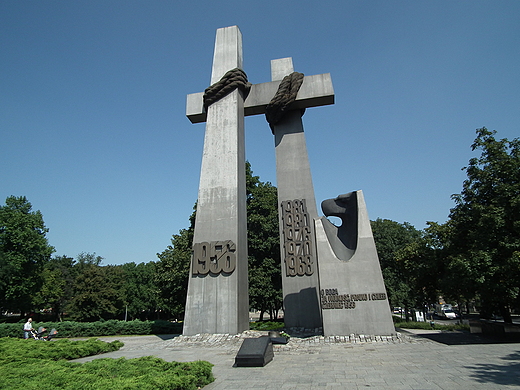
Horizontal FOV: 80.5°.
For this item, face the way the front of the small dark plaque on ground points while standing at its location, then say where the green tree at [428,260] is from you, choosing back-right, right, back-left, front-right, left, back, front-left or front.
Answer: back-left

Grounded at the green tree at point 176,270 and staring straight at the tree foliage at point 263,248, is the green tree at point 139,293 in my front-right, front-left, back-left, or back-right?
back-left

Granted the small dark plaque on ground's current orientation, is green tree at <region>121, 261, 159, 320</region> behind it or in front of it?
behind

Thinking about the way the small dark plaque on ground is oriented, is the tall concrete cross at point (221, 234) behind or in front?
behind

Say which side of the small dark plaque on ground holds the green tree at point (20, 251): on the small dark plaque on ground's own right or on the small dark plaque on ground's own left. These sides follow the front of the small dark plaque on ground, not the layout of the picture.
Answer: on the small dark plaque on ground's own right

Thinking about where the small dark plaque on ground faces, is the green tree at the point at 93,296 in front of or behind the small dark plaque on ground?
behind

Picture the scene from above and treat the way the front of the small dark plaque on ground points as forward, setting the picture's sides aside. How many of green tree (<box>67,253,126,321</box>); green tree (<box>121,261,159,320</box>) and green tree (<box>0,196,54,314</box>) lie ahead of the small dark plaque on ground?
0

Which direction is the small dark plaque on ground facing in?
toward the camera

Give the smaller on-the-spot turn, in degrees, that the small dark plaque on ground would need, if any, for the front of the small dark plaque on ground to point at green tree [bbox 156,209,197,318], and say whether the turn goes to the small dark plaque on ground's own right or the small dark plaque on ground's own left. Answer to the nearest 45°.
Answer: approximately 180°

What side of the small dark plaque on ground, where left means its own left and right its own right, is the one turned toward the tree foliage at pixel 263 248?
back

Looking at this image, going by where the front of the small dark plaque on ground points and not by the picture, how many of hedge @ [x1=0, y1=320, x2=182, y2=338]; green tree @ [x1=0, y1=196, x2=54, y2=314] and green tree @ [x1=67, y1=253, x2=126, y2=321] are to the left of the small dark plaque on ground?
0

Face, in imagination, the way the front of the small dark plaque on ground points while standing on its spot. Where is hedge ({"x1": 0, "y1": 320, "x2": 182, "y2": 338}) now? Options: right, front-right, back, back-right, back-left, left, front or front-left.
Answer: back-right
